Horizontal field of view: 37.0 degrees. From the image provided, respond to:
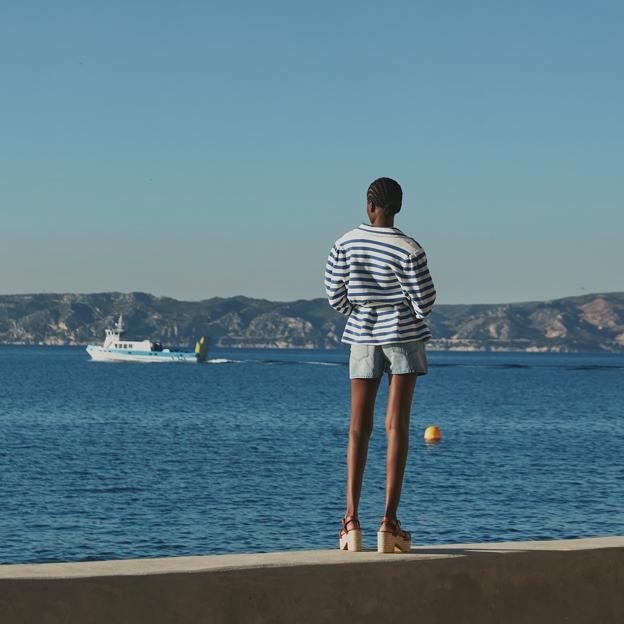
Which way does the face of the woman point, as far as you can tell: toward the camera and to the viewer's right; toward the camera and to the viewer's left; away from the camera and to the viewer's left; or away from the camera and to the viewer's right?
away from the camera and to the viewer's left

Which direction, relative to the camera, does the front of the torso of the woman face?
away from the camera
